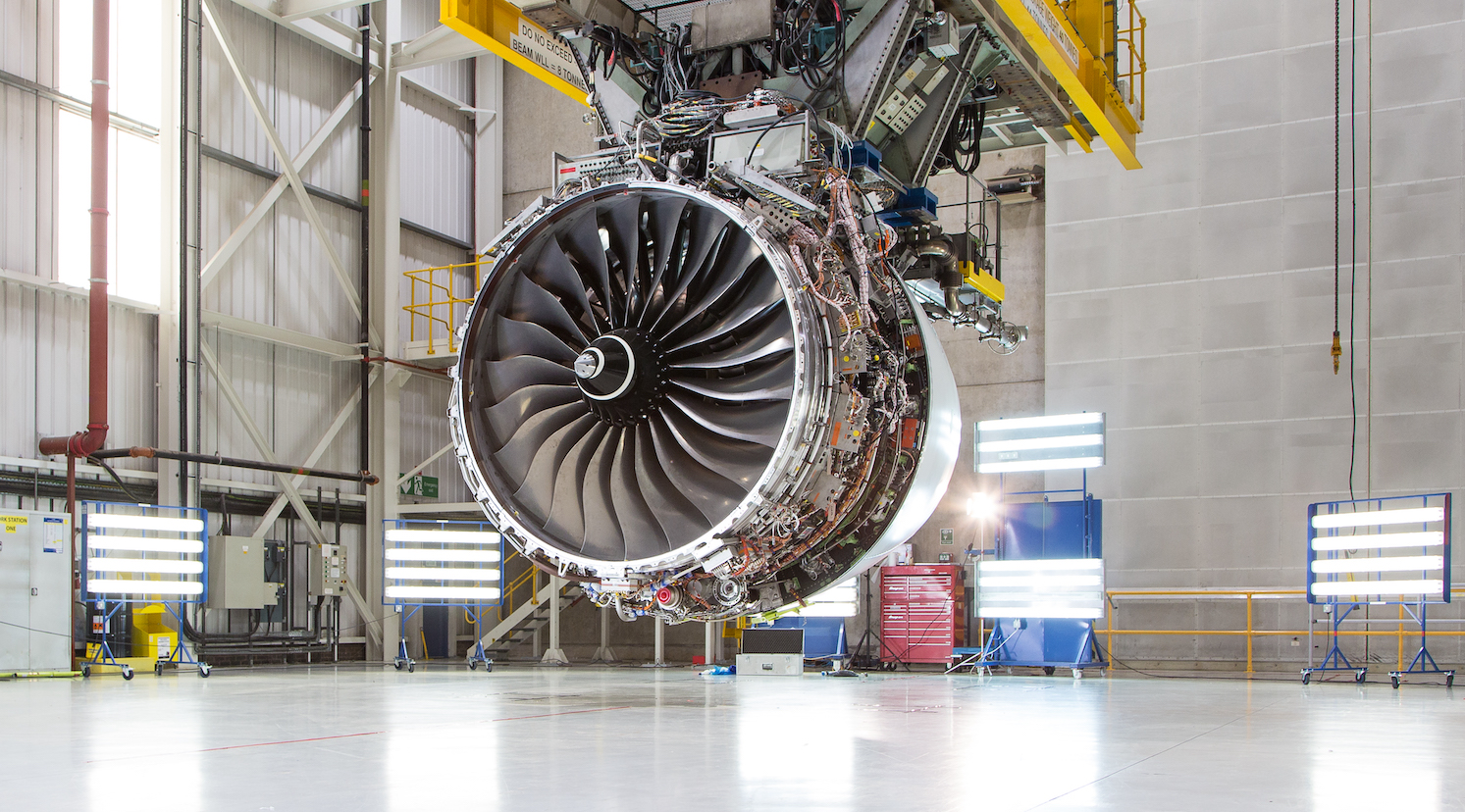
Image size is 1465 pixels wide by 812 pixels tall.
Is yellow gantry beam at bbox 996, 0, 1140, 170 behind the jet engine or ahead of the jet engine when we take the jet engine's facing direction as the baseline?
behind

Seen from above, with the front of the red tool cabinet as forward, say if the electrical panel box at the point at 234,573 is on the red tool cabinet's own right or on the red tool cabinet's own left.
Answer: on the red tool cabinet's own right

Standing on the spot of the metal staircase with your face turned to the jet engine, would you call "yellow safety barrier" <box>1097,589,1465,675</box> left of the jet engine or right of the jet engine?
left

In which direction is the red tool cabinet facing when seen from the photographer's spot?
facing the viewer

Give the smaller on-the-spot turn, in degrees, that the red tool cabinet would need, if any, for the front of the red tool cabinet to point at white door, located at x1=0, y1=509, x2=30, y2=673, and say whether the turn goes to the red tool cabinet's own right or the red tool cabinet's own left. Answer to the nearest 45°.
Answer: approximately 45° to the red tool cabinet's own right

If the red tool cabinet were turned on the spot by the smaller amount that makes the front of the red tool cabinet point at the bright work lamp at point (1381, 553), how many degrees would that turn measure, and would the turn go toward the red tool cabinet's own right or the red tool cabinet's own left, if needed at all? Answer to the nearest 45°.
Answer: approximately 45° to the red tool cabinet's own left

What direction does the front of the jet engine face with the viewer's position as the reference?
facing the viewer and to the left of the viewer

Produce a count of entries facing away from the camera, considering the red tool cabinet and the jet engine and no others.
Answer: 0
